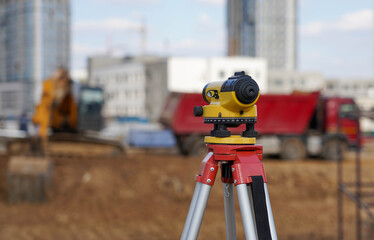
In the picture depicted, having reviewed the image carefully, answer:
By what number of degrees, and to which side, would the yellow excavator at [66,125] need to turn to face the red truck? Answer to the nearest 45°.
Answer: approximately 135° to its left

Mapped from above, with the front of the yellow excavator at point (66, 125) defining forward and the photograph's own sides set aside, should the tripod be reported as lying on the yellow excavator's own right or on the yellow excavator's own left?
on the yellow excavator's own left

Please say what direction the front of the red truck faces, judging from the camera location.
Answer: facing to the right of the viewer

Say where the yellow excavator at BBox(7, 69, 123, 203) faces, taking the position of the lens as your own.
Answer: facing the viewer and to the left of the viewer

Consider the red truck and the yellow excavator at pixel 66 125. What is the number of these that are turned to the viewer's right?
1

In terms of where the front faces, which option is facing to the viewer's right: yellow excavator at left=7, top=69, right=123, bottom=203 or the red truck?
the red truck

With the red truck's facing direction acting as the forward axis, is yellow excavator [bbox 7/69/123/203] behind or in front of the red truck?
behind

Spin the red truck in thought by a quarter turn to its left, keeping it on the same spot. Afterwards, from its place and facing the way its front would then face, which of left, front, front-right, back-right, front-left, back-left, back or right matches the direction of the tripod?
back
